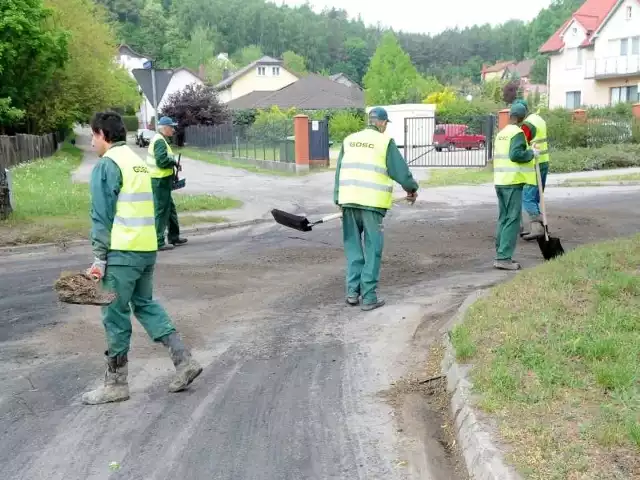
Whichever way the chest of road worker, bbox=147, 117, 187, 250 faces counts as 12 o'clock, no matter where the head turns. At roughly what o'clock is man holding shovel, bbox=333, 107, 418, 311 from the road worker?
The man holding shovel is roughly at 2 o'clock from the road worker.

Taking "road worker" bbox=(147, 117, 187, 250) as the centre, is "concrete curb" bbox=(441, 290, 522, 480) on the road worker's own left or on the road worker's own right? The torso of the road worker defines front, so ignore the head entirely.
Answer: on the road worker's own right

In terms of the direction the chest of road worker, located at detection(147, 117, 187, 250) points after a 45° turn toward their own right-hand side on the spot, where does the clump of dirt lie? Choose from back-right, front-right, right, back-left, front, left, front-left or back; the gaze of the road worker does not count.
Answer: front-right

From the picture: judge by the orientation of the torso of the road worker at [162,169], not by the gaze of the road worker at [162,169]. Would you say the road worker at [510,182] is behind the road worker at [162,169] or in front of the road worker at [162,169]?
in front

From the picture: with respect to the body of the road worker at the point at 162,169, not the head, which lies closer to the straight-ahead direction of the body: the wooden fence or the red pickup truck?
the red pickup truck

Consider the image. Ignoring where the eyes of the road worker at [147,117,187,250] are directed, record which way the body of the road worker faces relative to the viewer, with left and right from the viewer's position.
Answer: facing to the right of the viewer

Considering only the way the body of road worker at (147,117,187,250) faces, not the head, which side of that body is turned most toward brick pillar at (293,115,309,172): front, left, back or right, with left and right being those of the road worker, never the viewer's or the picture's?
left
